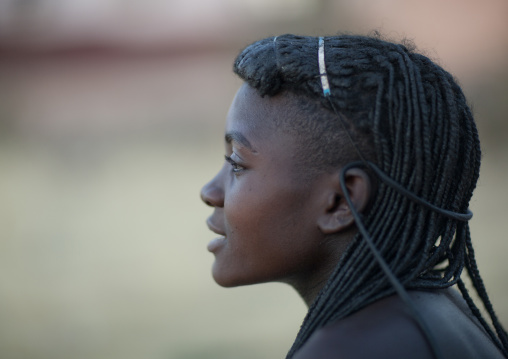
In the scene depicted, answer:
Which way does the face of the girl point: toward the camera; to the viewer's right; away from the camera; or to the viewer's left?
to the viewer's left

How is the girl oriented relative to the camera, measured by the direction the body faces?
to the viewer's left
